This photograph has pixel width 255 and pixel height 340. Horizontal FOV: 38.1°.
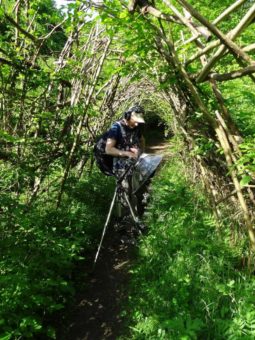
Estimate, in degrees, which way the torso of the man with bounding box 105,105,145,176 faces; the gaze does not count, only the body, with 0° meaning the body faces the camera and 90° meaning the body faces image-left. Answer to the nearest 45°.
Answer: approximately 315°
